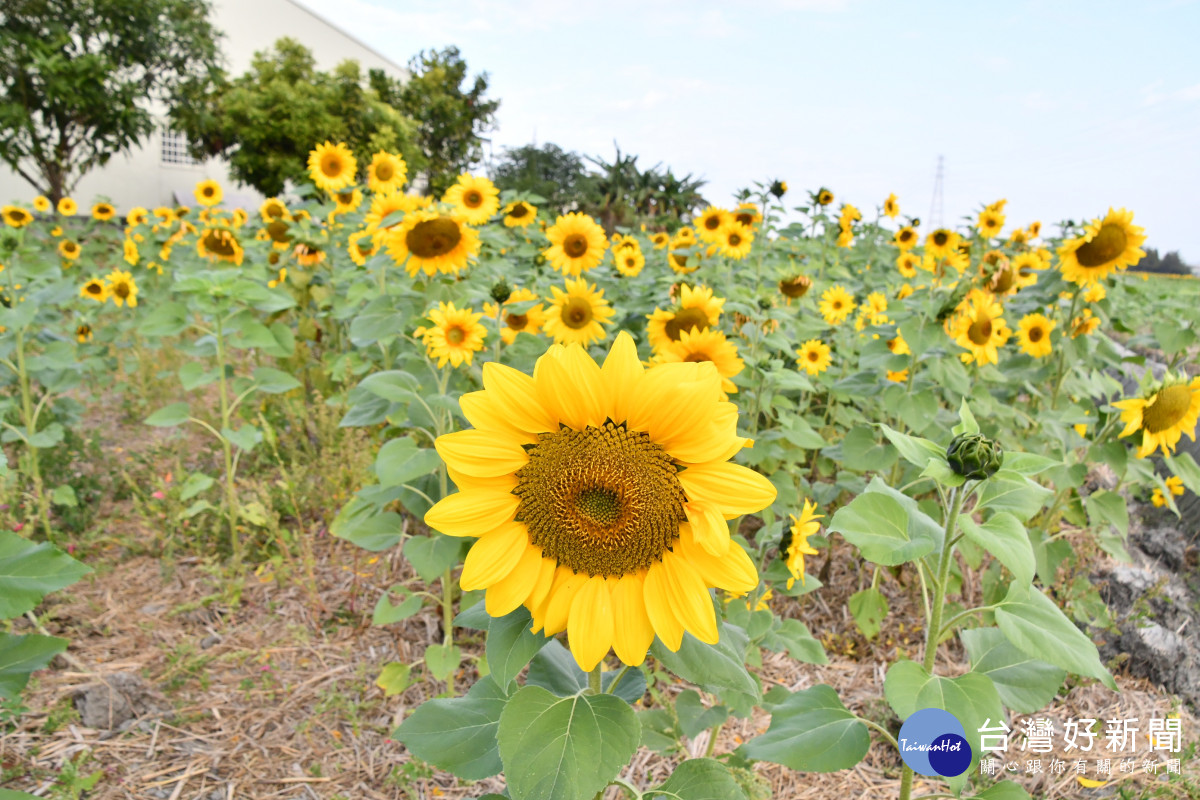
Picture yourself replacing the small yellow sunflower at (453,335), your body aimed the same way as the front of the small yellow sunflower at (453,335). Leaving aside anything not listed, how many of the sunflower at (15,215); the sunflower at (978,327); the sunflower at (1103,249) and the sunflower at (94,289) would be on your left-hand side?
2

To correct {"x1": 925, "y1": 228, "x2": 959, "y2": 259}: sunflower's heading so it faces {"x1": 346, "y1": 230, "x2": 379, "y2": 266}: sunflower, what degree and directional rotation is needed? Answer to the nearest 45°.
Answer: approximately 45° to its right

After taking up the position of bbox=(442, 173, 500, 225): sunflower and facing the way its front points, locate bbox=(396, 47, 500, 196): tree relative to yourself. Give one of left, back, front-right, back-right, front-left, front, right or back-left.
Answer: back

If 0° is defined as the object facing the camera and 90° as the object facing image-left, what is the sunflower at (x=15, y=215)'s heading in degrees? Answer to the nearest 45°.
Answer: approximately 0°

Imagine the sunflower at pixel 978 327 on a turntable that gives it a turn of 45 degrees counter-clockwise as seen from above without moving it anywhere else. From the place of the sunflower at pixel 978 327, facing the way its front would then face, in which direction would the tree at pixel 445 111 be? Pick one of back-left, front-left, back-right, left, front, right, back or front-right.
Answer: back
